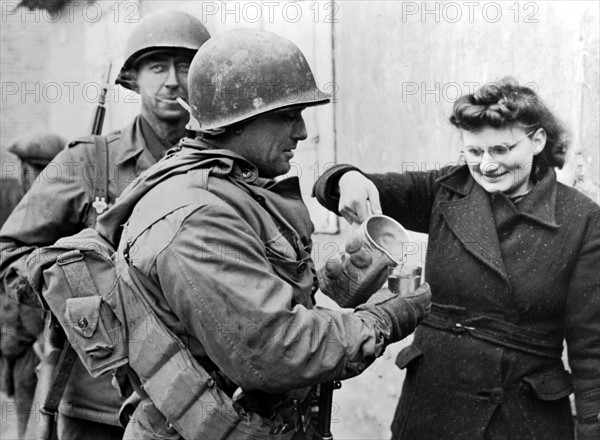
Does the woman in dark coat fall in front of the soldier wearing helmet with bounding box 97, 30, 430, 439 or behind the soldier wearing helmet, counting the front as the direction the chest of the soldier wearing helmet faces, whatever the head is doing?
in front

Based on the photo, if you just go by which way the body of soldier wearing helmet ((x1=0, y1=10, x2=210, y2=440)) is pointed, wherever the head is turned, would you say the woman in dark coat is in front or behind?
in front

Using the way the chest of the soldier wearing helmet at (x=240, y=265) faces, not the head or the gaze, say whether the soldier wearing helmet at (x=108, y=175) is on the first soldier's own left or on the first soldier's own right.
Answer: on the first soldier's own left

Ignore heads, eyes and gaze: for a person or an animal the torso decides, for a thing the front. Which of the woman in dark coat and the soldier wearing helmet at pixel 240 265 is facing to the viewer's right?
the soldier wearing helmet

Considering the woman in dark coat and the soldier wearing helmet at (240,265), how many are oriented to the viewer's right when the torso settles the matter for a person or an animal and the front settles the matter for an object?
1

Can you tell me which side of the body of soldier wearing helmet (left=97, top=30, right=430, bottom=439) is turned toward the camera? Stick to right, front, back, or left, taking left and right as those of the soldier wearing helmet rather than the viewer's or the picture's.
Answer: right

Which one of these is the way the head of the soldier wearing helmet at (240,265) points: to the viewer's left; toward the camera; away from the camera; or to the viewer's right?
to the viewer's right
